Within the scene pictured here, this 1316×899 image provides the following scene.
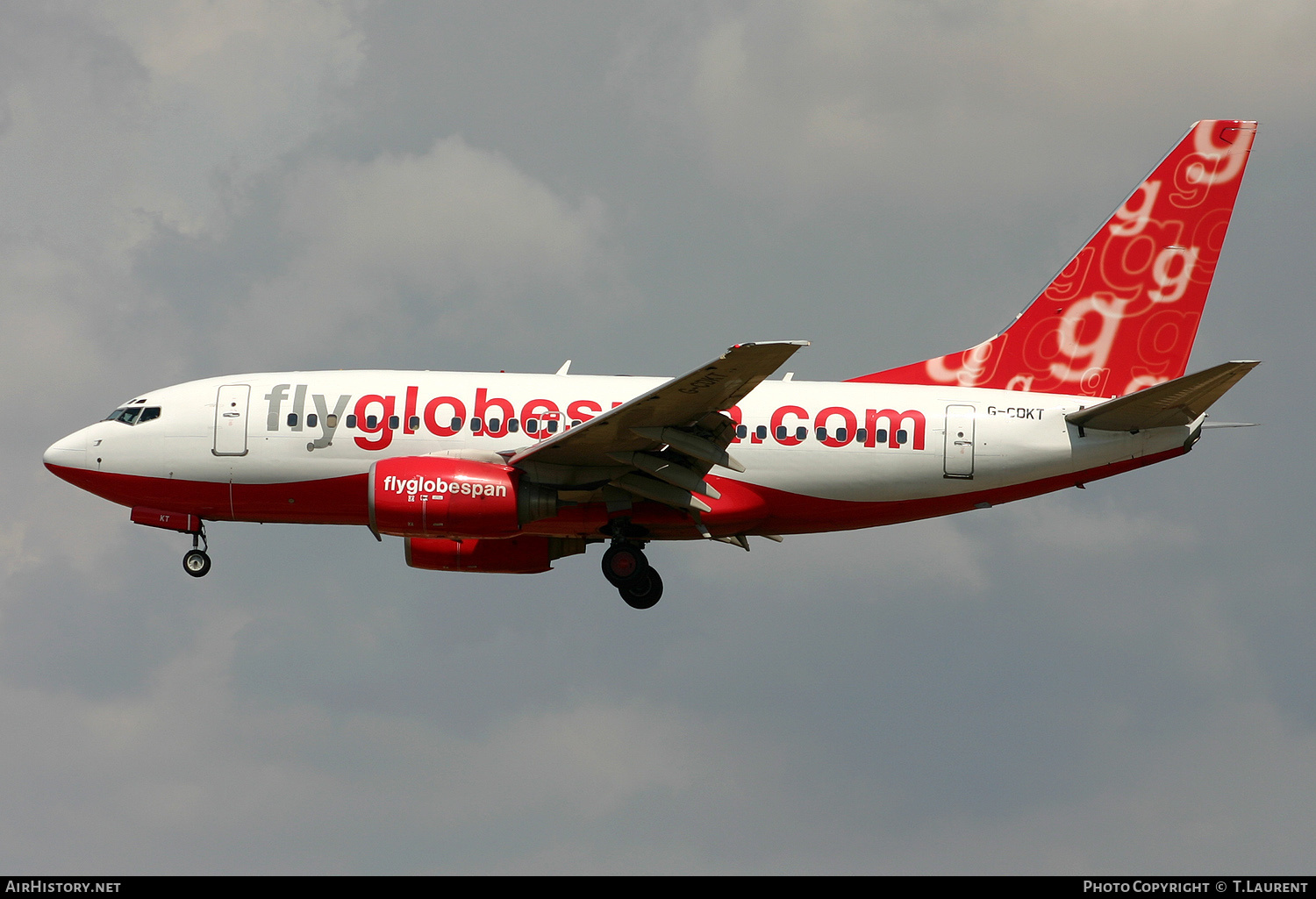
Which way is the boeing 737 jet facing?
to the viewer's left
